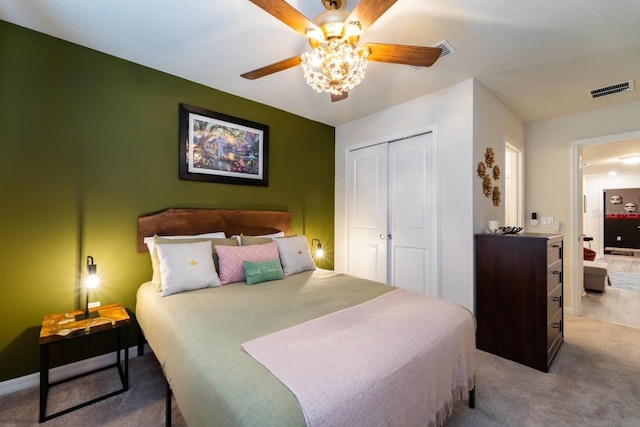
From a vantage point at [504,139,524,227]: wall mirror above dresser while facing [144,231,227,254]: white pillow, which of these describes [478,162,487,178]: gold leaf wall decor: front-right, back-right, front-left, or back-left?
front-left

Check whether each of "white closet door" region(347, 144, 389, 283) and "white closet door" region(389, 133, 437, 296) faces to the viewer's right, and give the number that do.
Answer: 0

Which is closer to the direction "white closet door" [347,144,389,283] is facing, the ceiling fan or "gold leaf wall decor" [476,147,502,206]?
the ceiling fan

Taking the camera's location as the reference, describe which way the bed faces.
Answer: facing the viewer and to the right of the viewer

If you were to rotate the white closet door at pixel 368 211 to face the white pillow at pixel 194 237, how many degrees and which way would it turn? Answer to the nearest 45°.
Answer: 0° — it already faces it

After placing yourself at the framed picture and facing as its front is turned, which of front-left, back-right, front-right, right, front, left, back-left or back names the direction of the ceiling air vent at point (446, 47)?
front

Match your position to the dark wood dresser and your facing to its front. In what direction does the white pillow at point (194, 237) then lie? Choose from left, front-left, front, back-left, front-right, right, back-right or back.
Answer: back-right

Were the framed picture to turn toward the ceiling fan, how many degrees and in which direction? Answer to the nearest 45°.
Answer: approximately 45° to its right

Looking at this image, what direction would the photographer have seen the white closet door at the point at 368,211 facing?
facing the viewer and to the left of the viewer

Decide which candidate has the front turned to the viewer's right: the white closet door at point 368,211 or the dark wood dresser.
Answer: the dark wood dresser

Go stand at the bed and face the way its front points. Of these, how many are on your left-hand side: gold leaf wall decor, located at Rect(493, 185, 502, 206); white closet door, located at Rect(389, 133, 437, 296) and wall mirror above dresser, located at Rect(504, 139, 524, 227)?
3

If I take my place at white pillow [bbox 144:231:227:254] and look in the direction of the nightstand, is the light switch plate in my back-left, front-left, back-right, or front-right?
back-left

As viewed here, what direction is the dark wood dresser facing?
to the viewer's right

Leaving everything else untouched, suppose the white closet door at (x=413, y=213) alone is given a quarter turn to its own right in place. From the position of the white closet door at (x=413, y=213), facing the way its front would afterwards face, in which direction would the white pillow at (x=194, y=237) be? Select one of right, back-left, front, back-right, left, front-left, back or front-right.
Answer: left

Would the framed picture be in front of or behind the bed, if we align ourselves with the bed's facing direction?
behind
